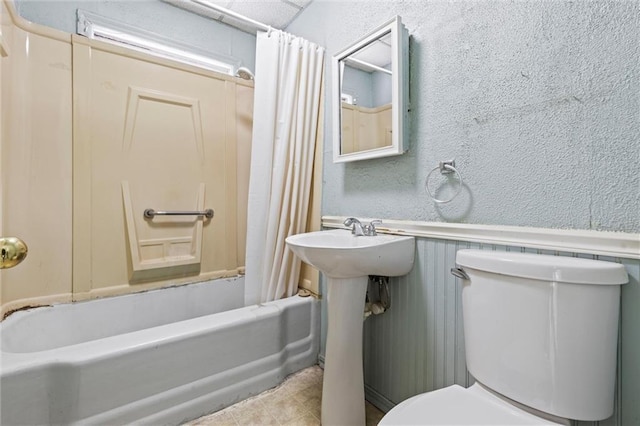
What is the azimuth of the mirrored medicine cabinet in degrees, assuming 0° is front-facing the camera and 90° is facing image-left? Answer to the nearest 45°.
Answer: approximately 45°

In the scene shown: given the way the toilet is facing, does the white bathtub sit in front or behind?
in front

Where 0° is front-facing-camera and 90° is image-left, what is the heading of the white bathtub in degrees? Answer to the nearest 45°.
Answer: approximately 315°

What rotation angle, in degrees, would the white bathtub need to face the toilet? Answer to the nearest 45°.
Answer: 0° — it already faces it

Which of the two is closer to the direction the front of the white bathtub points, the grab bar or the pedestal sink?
the pedestal sink

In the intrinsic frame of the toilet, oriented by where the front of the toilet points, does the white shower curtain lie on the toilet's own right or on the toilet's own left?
on the toilet's own right

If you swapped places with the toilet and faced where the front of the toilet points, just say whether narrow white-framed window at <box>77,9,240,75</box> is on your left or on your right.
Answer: on your right
